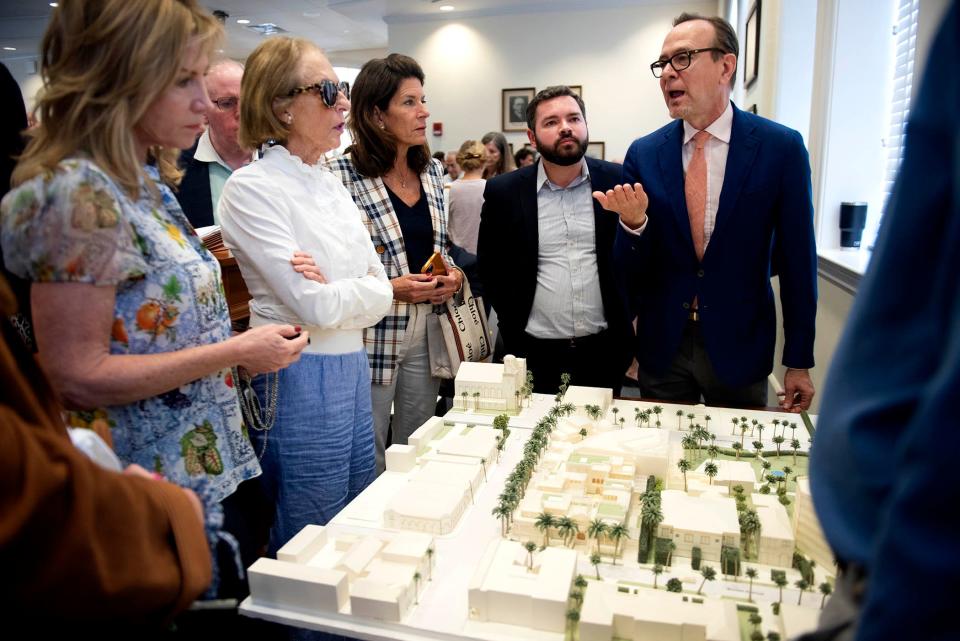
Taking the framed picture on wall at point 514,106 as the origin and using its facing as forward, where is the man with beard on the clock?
The man with beard is roughly at 12 o'clock from the framed picture on wall.

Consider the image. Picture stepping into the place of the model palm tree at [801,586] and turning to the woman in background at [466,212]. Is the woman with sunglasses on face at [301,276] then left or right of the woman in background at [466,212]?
left

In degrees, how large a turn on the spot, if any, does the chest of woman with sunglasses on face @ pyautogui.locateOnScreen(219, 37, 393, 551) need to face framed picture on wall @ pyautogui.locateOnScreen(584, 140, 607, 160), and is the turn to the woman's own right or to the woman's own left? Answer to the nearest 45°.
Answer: approximately 90° to the woman's own left

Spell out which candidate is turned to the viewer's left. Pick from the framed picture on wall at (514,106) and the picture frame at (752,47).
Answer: the picture frame

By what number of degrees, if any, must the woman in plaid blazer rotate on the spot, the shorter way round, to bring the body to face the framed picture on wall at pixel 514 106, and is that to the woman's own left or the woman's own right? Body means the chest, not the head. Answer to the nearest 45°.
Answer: approximately 135° to the woman's own left

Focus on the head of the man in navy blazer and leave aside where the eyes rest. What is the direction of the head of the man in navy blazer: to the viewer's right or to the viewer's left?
to the viewer's left

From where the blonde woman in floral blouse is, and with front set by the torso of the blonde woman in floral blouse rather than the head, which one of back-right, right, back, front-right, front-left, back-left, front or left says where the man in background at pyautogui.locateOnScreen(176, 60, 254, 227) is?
left

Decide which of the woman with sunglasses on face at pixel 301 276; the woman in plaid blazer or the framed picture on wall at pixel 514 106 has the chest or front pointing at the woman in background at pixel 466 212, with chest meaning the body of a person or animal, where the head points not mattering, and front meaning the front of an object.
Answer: the framed picture on wall

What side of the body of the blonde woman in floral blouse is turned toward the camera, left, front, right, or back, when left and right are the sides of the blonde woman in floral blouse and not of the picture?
right

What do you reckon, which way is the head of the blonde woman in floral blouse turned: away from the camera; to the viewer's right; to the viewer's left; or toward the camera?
to the viewer's right
